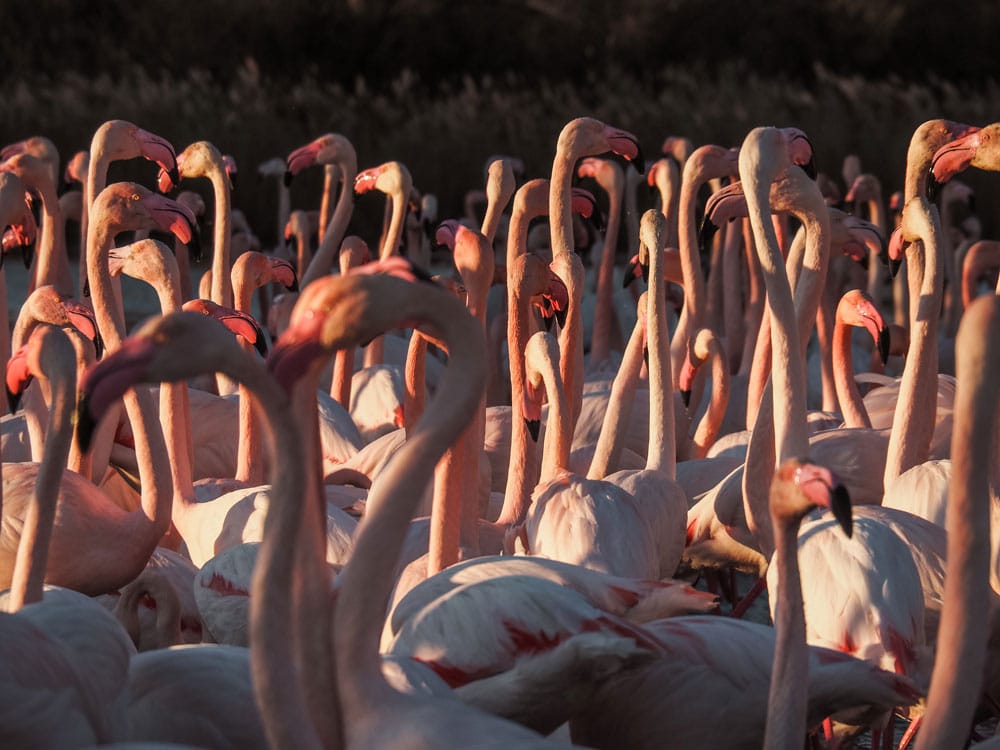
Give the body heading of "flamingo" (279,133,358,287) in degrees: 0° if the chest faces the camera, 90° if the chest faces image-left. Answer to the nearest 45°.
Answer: approximately 90°

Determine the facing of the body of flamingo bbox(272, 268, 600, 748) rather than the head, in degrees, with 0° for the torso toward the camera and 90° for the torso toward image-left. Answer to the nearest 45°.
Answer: approximately 90°

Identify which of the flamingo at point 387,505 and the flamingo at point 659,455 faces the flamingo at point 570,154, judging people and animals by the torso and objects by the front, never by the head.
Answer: the flamingo at point 659,455

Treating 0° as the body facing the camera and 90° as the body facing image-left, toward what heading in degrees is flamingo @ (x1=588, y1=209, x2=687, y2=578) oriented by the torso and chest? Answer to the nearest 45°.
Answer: approximately 180°

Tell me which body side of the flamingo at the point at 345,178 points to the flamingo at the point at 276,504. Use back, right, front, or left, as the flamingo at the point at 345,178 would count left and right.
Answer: left

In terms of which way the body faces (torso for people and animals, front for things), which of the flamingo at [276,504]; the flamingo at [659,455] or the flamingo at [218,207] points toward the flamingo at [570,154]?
the flamingo at [659,455]
